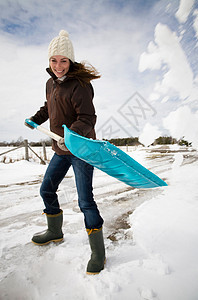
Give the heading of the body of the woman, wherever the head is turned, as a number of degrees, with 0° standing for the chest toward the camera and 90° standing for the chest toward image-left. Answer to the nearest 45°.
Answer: approximately 45°
